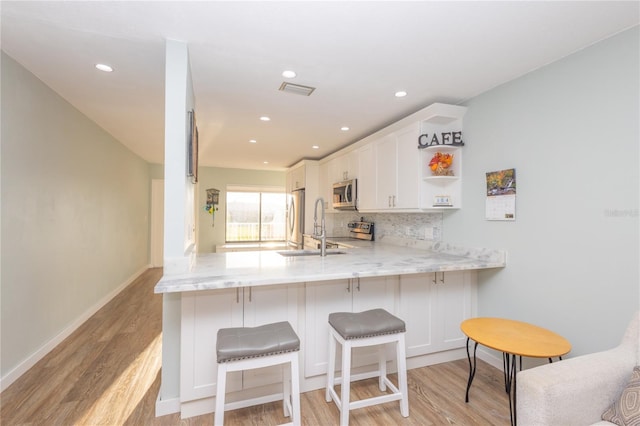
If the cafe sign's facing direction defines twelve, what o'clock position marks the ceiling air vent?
The ceiling air vent is roughly at 2 o'clock from the cafe sign.

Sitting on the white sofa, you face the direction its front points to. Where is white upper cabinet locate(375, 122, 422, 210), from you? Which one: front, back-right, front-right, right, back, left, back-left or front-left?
right

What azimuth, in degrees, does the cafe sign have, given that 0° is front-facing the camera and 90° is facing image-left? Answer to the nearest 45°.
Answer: approximately 0°

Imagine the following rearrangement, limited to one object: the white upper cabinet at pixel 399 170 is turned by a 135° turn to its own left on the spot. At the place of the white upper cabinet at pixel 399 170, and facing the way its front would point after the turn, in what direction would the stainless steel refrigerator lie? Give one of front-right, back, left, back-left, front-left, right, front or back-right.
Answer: back-left

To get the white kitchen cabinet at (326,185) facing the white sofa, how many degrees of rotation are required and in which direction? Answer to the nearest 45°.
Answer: approximately 90° to its left

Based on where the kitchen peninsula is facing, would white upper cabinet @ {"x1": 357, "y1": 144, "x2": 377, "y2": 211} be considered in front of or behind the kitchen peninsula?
behind

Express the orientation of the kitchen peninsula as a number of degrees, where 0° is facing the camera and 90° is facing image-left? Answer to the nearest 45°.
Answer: approximately 0°

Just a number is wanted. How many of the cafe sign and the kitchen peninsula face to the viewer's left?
0
